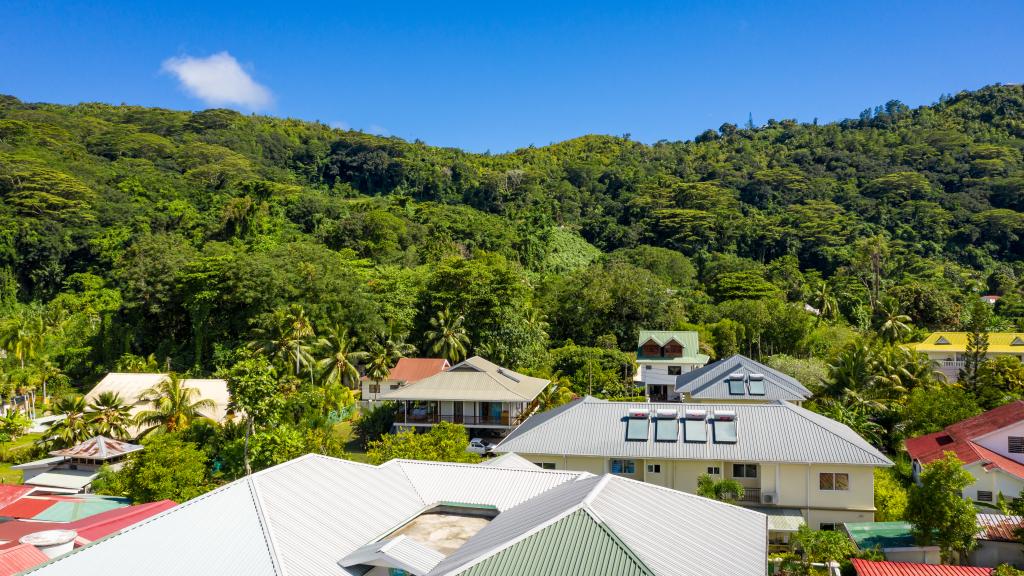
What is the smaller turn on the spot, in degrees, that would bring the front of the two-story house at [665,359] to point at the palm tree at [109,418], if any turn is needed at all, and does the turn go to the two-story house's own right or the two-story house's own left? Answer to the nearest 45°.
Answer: approximately 45° to the two-story house's own right

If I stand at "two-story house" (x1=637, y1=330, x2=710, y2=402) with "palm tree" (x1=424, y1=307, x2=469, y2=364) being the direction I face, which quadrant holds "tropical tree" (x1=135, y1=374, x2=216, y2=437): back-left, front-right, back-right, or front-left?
front-left

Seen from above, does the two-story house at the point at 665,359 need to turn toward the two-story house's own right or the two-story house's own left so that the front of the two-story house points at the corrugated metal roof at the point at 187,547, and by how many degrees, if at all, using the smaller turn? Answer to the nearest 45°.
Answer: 0° — it already faces it

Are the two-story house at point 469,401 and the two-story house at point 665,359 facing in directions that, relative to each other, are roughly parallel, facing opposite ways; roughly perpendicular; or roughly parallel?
roughly parallel

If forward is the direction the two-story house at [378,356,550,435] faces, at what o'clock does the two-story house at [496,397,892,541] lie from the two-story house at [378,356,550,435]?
the two-story house at [496,397,892,541] is roughly at 11 o'clock from the two-story house at [378,356,550,435].

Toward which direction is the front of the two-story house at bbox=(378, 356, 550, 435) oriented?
toward the camera

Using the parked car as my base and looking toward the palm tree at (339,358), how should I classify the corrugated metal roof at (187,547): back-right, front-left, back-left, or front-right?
back-left

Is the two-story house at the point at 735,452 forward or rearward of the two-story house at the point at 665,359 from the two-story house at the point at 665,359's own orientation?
forward

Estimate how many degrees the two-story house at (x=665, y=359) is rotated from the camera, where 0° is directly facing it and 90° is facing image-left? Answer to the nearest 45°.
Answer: approximately 0°

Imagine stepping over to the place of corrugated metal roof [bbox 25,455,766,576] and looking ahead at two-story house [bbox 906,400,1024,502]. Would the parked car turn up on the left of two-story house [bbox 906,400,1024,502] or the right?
left

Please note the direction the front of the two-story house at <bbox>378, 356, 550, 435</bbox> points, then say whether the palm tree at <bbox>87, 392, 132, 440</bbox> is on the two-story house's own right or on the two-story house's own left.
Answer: on the two-story house's own right

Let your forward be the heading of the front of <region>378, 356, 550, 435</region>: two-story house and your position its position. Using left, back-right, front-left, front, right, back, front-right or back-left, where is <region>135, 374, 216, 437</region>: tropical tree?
right

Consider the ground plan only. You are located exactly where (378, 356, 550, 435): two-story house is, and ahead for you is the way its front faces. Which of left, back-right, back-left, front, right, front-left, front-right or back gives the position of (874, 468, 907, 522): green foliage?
front-left

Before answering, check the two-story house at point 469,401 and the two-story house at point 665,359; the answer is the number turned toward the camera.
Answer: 2

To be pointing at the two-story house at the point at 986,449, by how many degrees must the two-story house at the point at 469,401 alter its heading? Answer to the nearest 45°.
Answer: approximately 45° to its left

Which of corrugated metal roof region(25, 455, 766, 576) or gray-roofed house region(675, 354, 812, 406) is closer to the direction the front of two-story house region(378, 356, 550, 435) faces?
the corrugated metal roof
